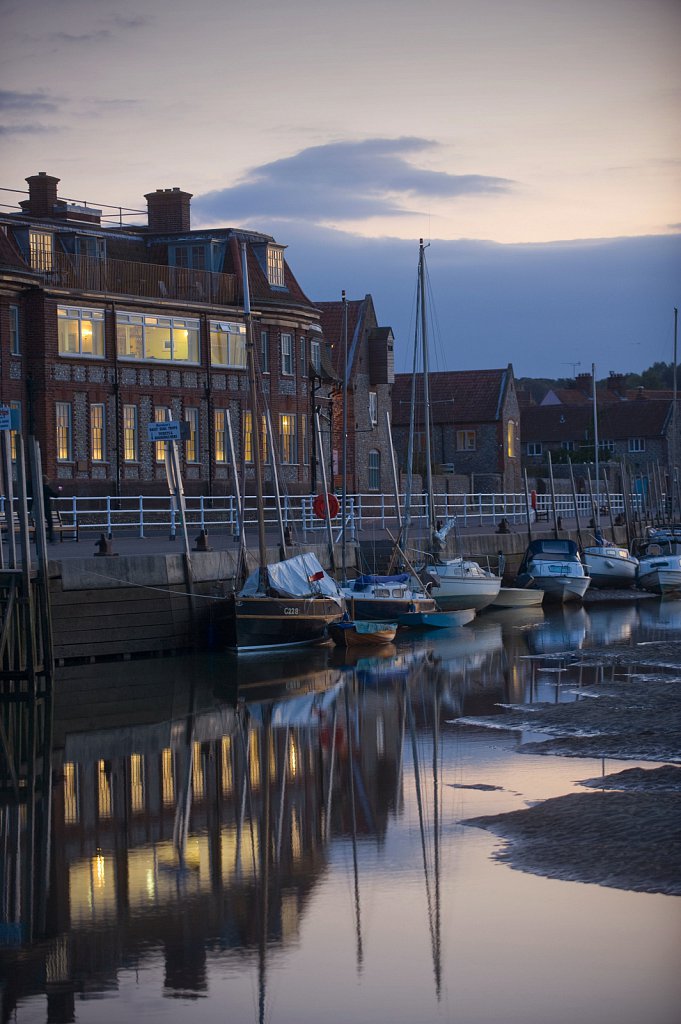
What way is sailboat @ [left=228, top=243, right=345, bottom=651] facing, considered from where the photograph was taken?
facing the viewer and to the left of the viewer

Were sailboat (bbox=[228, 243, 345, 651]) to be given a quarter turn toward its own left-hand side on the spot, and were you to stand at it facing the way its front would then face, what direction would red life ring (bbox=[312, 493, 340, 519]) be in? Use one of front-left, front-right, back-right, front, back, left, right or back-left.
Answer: back-left

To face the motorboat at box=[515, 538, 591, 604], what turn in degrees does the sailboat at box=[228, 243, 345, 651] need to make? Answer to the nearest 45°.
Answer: approximately 180°

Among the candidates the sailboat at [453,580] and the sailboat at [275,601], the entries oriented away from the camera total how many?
0

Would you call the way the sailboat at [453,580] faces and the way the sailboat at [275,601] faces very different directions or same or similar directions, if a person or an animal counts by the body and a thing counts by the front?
same or similar directions

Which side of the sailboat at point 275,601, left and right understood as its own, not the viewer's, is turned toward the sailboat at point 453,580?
back

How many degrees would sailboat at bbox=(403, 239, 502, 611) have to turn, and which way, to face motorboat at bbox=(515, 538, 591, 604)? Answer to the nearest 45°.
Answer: approximately 180°

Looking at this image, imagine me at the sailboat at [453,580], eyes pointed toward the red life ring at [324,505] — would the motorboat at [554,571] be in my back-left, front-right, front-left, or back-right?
back-right
